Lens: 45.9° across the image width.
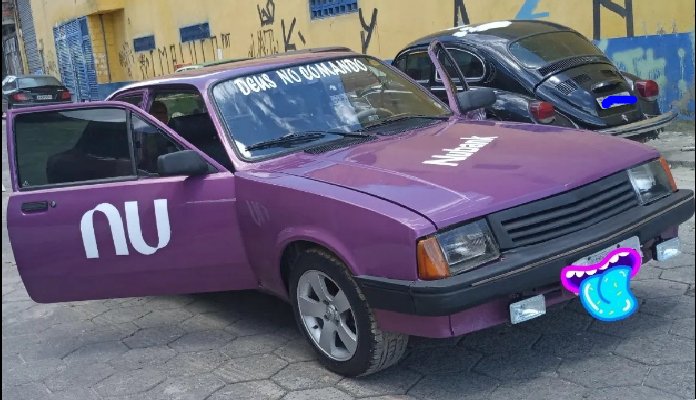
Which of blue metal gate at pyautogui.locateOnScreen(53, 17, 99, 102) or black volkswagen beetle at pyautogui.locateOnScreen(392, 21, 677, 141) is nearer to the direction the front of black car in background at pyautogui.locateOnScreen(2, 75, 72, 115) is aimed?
the blue metal gate

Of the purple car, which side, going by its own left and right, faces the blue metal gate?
back

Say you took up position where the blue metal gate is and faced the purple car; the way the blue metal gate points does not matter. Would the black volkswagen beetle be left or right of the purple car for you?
left

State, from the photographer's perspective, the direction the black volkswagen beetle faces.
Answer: facing away from the viewer and to the left of the viewer

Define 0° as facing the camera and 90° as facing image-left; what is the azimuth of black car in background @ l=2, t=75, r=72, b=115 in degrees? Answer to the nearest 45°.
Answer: approximately 135°

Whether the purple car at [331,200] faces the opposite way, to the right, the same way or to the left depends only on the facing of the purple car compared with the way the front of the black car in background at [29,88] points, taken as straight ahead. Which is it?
the opposite way

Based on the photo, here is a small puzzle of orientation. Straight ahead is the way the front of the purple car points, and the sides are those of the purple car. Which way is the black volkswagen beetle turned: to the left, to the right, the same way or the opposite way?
the opposite way

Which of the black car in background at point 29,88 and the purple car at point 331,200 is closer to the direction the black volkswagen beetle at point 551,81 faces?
the black car in background

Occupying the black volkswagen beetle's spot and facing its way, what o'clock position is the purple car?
The purple car is roughly at 8 o'clock from the black volkswagen beetle.
